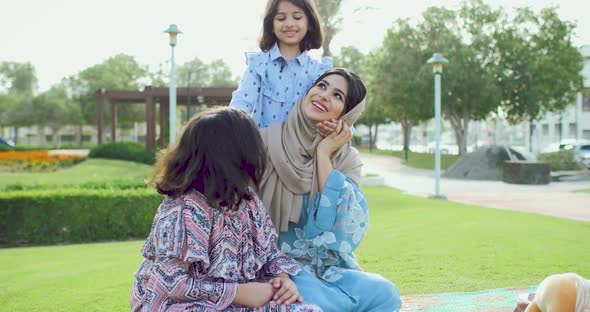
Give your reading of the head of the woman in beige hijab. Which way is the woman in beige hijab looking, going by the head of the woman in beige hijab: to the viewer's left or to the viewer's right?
to the viewer's left

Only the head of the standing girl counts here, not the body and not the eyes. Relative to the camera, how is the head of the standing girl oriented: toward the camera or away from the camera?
toward the camera

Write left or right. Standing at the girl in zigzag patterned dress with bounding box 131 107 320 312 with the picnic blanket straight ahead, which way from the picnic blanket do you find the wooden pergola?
left

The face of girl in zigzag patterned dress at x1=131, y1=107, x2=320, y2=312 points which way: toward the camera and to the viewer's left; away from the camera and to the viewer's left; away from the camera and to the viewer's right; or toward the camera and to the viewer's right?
away from the camera and to the viewer's right

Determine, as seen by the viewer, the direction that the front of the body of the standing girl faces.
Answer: toward the camera

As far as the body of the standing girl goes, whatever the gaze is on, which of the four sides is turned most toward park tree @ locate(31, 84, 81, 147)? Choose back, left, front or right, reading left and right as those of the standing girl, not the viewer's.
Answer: back
